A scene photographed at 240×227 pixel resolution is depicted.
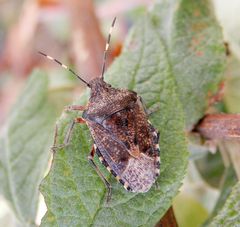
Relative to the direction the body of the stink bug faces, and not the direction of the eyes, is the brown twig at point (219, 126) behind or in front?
behind

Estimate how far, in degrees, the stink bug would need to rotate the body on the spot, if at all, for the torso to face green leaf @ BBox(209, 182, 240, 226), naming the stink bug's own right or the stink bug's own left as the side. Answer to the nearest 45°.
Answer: approximately 180°

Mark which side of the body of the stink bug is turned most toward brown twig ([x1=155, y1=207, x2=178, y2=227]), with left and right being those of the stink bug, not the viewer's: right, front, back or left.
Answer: back

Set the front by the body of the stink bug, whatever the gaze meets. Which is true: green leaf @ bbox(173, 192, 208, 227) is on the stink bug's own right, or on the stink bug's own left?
on the stink bug's own right

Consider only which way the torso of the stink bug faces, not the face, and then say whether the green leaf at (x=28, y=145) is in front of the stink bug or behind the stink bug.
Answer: in front

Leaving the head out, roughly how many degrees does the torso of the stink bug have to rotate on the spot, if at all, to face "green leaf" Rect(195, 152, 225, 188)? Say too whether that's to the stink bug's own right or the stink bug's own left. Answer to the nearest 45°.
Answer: approximately 90° to the stink bug's own right

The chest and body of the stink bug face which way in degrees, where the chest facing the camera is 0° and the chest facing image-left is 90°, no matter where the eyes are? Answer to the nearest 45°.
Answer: approximately 135°

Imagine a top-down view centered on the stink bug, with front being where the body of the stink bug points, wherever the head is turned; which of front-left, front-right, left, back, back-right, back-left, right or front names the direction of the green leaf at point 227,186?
back-right
